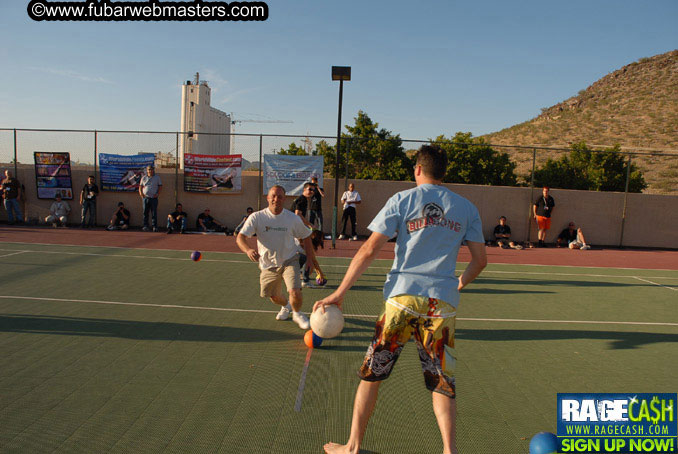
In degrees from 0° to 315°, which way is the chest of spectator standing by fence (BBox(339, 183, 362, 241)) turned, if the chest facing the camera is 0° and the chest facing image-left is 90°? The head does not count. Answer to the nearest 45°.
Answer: approximately 0°

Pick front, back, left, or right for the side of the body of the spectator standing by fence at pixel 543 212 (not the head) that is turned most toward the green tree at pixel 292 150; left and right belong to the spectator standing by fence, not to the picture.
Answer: right

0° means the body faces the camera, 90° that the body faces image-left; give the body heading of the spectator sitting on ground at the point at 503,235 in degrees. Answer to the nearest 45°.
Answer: approximately 315°

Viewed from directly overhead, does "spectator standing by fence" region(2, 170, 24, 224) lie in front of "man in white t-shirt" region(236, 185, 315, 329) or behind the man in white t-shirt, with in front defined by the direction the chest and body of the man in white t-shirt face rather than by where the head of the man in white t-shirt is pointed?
behind

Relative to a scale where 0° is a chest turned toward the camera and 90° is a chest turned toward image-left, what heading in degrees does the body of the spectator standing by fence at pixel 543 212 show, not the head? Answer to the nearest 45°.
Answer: approximately 0°

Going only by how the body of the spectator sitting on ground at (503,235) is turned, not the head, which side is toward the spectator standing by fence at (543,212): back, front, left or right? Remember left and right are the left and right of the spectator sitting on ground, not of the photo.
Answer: left

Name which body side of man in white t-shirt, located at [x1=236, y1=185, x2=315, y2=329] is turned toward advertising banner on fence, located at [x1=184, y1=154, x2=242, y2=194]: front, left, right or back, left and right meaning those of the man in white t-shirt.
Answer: back
